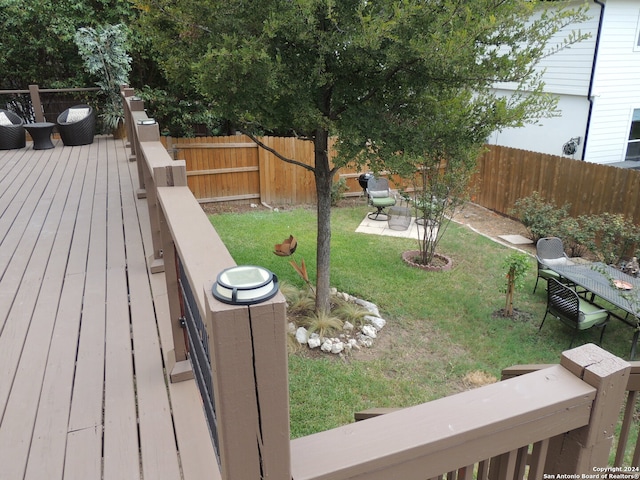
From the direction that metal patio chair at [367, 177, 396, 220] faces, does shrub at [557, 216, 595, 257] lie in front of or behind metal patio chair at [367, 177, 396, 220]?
in front

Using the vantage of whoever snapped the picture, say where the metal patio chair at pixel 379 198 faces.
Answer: facing the viewer and to the right of the viewer

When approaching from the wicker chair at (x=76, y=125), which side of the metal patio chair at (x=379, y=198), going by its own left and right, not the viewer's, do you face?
right

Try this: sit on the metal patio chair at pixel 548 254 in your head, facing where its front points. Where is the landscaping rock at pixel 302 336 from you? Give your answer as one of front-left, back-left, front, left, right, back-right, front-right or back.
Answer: right

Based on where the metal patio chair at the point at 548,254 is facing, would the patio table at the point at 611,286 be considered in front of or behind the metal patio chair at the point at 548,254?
in front

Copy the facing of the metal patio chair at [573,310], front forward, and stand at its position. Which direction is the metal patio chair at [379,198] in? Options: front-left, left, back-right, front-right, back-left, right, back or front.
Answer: left

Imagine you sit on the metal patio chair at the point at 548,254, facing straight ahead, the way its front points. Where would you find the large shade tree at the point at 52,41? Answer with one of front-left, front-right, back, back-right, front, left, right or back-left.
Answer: back-right

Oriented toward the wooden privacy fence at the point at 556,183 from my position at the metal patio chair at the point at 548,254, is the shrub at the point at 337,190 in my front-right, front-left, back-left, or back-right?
front-left

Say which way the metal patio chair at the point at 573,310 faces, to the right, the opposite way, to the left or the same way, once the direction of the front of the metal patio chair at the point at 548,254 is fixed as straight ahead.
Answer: to the left

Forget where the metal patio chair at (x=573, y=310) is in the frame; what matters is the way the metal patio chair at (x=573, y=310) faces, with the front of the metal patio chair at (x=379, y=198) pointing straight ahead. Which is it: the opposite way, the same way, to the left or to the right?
to the left

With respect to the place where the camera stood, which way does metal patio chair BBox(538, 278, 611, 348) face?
facing away from the viewer and to the right of the viewer

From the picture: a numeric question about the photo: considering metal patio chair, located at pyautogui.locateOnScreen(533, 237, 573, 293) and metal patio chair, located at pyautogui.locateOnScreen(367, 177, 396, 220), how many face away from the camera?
0

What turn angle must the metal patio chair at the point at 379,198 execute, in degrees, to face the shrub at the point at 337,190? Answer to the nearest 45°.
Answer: approximately 135° to its right

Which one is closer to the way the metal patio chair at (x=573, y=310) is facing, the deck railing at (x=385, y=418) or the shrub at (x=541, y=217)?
the shrub
